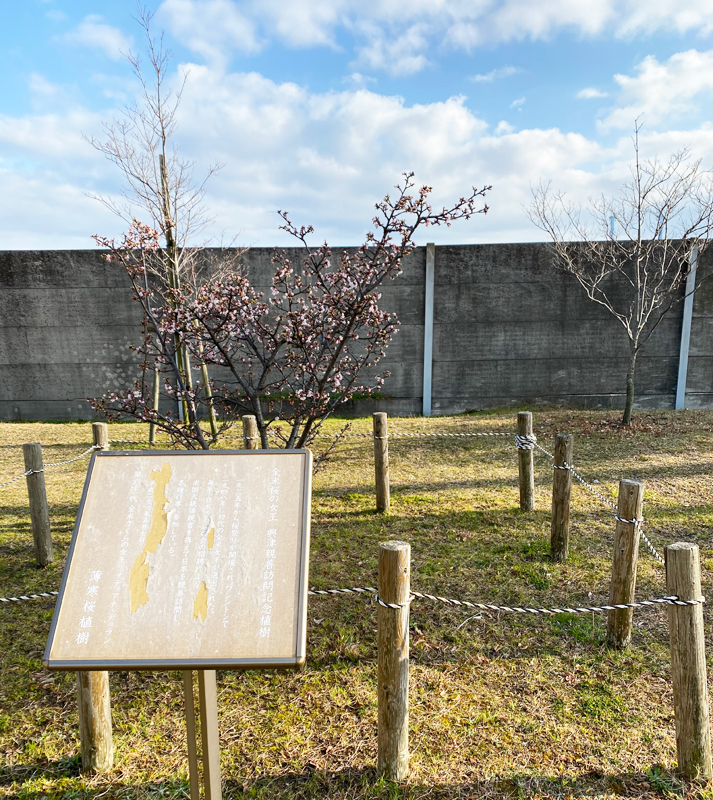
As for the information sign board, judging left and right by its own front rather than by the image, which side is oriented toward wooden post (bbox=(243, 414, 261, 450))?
back

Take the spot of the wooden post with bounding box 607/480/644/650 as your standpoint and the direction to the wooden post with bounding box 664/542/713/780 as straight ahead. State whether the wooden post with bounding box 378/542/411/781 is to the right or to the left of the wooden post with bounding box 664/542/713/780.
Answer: right

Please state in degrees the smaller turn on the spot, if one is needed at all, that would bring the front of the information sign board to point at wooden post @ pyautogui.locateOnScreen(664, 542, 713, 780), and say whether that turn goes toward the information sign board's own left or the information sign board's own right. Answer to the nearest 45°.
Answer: approximately 90° to the information sign board's own left

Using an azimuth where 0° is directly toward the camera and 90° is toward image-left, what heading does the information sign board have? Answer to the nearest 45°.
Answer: approximately 0°

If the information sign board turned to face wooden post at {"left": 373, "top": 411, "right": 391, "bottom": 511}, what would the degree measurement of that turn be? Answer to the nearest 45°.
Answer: approximately 135° to its left

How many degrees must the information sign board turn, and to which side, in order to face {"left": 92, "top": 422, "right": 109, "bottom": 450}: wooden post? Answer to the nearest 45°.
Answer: approximately 180°

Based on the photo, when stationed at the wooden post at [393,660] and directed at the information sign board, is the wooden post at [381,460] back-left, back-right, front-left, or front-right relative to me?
back-right

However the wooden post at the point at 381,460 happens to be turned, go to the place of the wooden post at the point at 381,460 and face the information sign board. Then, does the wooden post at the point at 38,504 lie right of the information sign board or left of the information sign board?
right

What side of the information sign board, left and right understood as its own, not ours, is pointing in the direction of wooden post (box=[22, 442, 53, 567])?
back

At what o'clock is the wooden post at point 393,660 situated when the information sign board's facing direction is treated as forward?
The wooden post is roughly at 9 o'clock from the information sign board.

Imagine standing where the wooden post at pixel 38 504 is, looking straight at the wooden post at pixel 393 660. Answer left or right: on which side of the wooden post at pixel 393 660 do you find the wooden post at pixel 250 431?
left
